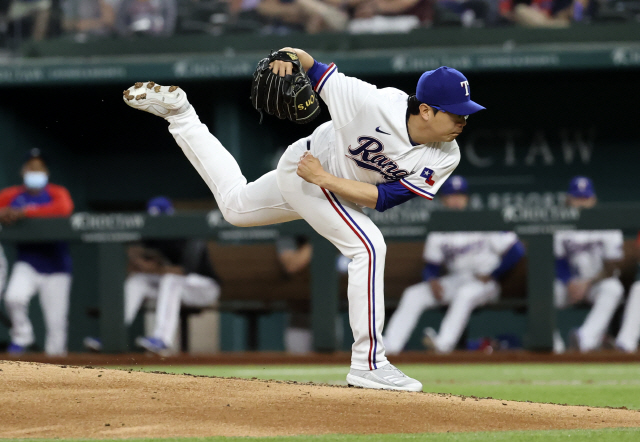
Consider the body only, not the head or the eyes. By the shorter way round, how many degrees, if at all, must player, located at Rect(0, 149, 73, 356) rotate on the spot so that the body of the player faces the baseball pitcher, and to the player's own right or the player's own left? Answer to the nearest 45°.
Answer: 0° — they already face them

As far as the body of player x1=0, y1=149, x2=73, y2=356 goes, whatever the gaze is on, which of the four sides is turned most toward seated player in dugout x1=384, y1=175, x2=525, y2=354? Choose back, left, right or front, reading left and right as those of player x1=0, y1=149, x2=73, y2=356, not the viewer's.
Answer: left

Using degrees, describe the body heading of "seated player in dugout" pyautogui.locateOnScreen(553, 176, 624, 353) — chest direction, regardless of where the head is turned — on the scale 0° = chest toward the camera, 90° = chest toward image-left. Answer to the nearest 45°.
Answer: approximately 0°

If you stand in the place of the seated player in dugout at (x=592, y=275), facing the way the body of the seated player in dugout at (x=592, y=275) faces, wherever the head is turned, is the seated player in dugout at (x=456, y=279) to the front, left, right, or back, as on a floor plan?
right

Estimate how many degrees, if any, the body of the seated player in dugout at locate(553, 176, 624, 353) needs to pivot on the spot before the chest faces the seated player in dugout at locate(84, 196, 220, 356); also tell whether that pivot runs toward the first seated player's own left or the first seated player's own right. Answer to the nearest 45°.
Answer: approximately 90° to the first seated player's own right

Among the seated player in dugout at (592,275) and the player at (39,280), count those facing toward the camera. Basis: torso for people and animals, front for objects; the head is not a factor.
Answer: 2

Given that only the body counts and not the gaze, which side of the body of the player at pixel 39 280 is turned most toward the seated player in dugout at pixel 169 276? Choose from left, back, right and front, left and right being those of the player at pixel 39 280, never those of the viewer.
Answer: left
